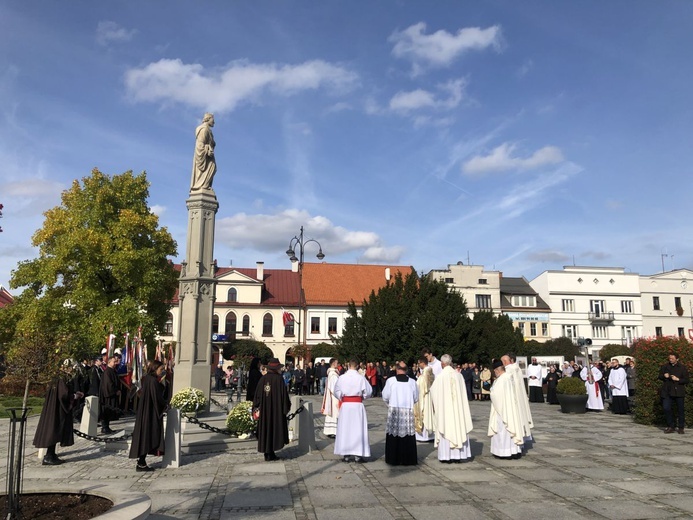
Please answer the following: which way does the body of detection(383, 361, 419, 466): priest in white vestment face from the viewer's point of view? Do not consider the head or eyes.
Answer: away from the camera

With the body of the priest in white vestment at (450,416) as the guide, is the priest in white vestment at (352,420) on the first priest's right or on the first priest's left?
on the first priest's left

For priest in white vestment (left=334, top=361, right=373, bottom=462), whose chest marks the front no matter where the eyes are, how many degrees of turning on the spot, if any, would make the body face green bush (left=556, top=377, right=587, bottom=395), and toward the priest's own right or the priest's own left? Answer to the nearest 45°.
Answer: approximately 45° to the priest's own right

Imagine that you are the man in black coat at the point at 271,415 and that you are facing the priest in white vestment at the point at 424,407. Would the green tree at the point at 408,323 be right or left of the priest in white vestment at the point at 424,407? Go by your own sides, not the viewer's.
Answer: left

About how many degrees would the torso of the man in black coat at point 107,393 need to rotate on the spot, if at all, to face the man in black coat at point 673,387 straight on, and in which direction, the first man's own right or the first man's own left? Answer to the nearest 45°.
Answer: approximately 45° to the first man's own right

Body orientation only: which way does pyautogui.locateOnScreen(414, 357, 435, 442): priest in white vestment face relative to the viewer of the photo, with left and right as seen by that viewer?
facing to the left of the viewer

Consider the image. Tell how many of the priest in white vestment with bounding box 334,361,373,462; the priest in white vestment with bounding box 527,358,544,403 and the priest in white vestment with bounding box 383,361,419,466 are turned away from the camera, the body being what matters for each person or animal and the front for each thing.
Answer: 2

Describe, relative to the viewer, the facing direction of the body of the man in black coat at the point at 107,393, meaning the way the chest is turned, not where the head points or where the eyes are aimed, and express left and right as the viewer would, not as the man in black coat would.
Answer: facing to the right of the viewer

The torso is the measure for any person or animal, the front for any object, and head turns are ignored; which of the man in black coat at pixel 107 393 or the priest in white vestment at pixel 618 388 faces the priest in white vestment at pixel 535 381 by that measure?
the man in black coat

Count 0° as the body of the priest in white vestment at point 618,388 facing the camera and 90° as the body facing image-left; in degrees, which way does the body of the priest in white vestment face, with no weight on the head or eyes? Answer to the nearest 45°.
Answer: approximately 45°
